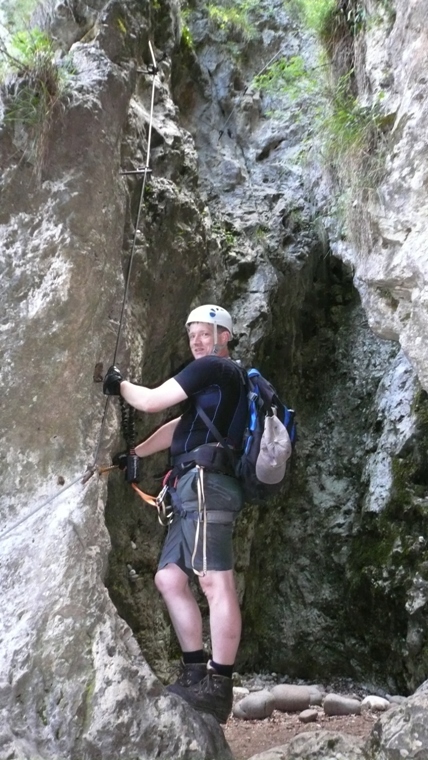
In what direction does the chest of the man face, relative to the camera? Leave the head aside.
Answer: to the viewer's left

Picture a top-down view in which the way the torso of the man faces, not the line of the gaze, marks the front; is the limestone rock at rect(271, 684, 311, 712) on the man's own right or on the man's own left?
on the man's own right

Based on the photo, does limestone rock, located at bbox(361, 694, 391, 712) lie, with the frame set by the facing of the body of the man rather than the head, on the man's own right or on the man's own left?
on the man's own right
